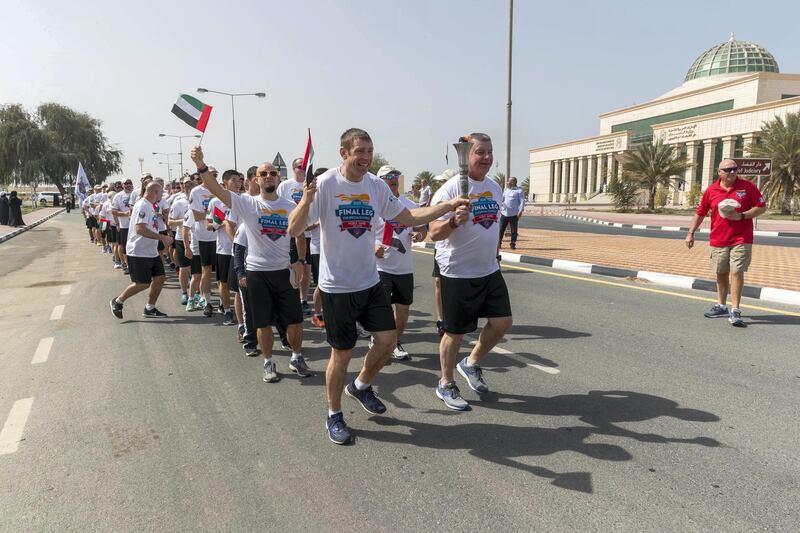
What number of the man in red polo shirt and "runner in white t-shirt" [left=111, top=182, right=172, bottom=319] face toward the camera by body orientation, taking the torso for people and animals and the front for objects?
1

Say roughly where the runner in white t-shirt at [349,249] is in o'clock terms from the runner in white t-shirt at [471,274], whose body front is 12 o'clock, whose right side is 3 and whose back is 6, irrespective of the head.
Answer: the runner in white t-shirt at [349,249] is roughly at 3 o'clock from the runner in white t-shirt at [471,274].

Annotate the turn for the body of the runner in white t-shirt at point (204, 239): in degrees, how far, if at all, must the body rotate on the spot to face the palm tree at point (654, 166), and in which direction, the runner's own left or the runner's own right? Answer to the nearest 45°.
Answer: approximately 90° to the runner's own left

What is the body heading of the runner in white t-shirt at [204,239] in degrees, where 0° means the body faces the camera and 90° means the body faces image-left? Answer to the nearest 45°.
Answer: approximately 315°

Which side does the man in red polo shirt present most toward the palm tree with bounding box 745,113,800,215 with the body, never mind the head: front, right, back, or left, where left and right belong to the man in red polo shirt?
back

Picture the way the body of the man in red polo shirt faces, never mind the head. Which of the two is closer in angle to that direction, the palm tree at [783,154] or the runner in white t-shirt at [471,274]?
the runner in white t-shirt

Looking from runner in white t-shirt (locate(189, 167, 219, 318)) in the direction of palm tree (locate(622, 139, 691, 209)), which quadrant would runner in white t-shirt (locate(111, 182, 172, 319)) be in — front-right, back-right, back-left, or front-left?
back-left

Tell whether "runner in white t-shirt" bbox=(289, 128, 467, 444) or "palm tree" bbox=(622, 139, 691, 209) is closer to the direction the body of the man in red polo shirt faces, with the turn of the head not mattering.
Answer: the runner in white t-shirt

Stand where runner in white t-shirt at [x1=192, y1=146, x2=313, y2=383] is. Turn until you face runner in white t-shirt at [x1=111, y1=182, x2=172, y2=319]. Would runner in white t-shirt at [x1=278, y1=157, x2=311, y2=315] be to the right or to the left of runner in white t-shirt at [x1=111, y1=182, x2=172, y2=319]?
right

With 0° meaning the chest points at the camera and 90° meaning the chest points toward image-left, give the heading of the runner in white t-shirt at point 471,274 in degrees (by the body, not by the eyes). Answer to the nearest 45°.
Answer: approximately 315°

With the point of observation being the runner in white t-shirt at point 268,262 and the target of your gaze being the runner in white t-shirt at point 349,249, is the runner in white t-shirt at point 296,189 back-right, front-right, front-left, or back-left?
back-left

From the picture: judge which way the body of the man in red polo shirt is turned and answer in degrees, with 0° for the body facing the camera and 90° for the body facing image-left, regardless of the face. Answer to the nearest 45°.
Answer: approximately 0°
